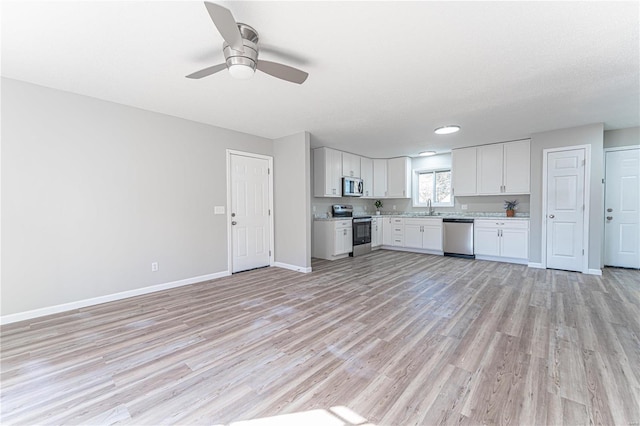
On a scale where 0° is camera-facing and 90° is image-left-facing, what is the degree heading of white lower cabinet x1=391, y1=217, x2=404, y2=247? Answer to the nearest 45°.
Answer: approximately 0°

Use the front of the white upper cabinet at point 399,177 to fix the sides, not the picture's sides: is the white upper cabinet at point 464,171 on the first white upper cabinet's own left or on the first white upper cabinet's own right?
on the first white upper cabinet's own left

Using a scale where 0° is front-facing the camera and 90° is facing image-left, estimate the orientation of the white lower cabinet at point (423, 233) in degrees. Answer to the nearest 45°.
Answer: approximately 45°

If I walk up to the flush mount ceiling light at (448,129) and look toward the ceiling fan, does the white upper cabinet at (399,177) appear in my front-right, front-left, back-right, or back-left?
back-right

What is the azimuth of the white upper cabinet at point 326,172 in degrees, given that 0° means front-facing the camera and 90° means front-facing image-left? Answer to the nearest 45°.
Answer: approximately 315°

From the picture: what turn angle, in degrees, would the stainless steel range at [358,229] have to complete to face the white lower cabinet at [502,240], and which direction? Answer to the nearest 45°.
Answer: approximately 45° to its left

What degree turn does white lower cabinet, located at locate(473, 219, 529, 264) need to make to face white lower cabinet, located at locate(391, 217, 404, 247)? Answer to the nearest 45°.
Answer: approximately 90° to its right
